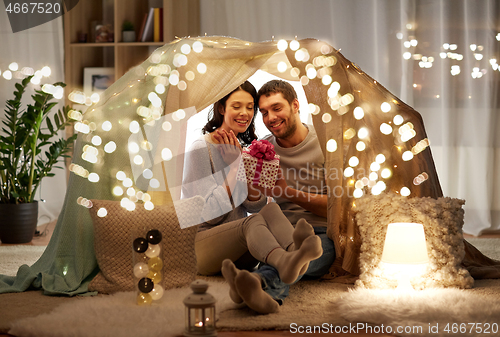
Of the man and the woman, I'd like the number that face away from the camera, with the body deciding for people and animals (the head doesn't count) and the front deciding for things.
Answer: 0

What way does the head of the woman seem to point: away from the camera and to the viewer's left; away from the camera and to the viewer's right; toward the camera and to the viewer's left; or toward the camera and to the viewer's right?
toward the camera and to the viewer's right

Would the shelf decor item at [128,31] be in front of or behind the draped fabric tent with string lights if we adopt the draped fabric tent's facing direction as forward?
behind

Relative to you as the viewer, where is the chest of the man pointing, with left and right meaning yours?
facing the viewer and to the left of the viewer

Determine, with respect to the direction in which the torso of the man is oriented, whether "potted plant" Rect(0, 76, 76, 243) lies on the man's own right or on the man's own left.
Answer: on the man's own right

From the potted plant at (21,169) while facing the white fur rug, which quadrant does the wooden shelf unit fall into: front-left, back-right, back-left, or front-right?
back-left

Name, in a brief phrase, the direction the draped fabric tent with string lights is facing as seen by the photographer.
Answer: facing the viewer

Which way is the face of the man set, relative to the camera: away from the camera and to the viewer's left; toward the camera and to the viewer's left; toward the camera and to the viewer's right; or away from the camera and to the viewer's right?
toward the camera and to the viewer's left

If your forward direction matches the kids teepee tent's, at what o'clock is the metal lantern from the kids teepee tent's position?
The metal lantern is roughly at 12 o'clock from the kids teepee tent.

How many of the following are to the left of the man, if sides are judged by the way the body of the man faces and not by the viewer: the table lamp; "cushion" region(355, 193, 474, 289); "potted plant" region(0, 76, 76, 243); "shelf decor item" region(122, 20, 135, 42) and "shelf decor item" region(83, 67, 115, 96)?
2

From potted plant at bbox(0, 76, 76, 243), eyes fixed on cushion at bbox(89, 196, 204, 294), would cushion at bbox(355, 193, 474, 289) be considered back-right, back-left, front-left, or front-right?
front-left

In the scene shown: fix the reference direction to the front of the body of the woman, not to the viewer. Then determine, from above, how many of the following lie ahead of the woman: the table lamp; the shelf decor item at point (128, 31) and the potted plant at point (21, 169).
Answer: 1

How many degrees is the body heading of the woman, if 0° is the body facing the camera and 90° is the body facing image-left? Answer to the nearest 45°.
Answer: approximately 315°

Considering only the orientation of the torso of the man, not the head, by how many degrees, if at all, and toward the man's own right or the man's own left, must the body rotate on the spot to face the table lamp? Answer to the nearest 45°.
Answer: approximately 90° to the man's own left

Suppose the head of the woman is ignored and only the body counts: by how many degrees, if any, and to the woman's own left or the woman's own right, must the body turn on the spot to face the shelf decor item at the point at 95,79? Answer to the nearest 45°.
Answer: approximately 180°
